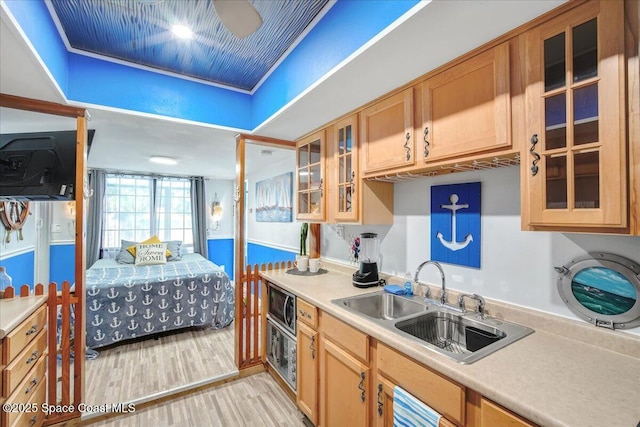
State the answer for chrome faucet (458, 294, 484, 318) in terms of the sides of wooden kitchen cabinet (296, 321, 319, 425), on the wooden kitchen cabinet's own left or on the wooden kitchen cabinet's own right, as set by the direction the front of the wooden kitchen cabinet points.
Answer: on the wooden kitchen cabinet's own left

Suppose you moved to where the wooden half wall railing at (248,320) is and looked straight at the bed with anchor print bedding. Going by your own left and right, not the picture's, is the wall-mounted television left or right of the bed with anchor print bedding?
left

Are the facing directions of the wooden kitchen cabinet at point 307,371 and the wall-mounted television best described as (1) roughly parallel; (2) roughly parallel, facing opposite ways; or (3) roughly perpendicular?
roughly perpendicular

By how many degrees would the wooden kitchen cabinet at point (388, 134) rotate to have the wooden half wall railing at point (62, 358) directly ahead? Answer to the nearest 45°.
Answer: approximately 45° to its right

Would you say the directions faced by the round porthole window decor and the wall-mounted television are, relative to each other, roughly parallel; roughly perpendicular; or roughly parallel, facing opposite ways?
roughly perpendicular

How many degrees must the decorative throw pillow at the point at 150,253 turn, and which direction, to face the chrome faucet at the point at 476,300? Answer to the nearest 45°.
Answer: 0° — it already faces it
